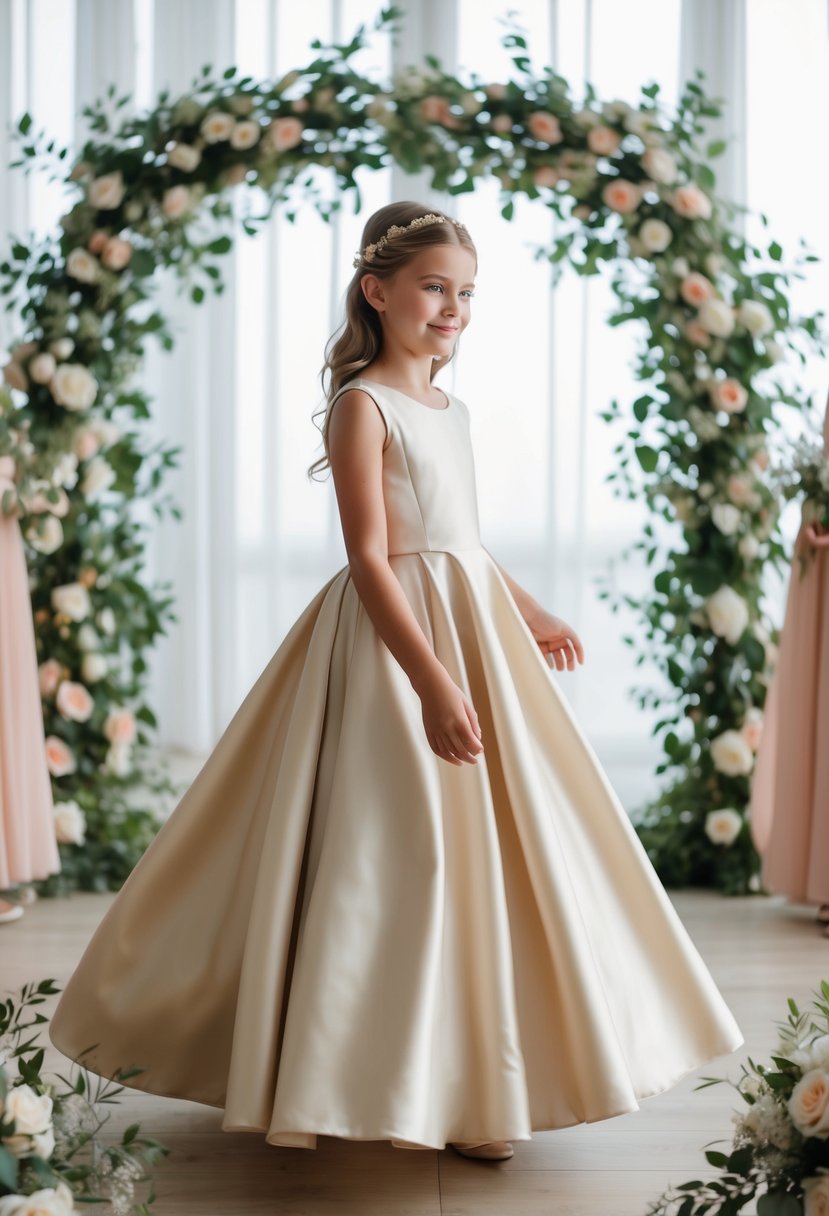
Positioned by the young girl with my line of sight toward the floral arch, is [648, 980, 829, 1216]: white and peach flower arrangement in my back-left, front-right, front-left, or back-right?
back-right

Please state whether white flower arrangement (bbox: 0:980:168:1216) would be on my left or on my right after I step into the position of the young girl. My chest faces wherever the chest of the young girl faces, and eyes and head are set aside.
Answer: on my right

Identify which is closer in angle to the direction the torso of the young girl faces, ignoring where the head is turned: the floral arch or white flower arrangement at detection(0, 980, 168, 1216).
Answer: the white flower arrangement

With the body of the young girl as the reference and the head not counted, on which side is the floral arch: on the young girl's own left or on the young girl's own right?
on the young girl's own left

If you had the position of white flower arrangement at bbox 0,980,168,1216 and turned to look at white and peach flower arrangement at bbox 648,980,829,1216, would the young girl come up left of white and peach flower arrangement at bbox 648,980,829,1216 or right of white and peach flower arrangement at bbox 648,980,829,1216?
left

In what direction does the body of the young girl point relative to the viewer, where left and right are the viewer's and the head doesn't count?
facing the viewer and to the right of the viewer

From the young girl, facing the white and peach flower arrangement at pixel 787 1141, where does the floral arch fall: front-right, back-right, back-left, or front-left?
back-left
